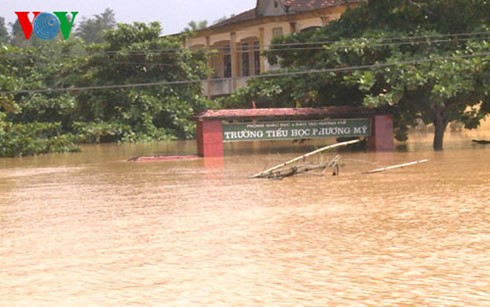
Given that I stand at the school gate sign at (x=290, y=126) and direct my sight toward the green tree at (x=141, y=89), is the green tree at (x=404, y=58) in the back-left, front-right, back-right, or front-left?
back-right

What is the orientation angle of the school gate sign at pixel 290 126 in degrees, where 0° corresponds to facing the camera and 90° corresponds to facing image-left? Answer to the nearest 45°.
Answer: approximately 0°

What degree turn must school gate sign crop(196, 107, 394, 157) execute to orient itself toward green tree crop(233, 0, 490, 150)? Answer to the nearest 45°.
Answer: approximately 90° to its left

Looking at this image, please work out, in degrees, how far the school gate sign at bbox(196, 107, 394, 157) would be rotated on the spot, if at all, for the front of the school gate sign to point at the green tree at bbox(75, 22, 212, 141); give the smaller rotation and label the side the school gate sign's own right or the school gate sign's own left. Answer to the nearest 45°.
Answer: approximately 135° to the school gate sign's own right
